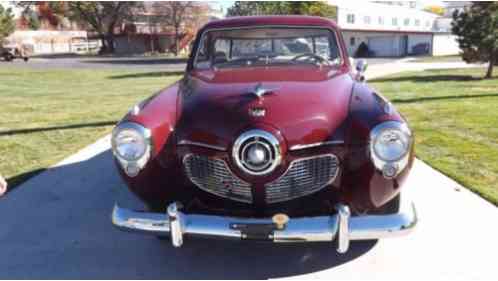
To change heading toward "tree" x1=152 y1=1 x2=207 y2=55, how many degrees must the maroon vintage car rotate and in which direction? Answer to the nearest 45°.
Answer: approximately 180°

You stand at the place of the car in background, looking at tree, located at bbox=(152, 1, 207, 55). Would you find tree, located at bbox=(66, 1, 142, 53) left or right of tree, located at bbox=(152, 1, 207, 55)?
left

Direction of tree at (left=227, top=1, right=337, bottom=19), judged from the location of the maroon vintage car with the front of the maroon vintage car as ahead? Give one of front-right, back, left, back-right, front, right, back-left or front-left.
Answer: back

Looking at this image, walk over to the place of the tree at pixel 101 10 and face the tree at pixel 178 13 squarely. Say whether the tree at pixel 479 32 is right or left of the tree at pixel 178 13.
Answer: right

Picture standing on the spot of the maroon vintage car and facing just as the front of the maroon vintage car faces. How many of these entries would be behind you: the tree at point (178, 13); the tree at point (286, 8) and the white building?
3

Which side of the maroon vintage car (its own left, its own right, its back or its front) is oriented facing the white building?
back

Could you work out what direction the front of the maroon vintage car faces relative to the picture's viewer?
facing the viewer

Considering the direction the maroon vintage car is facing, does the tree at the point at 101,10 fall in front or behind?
behind
